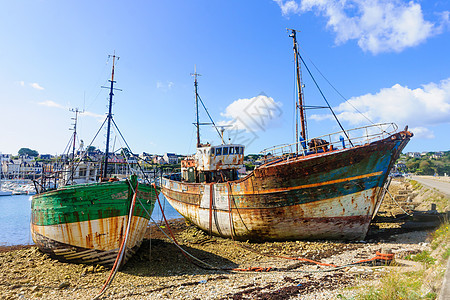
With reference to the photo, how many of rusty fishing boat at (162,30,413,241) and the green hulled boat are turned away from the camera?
0

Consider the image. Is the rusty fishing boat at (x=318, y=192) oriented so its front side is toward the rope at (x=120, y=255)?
no

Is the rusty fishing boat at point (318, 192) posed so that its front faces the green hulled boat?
no

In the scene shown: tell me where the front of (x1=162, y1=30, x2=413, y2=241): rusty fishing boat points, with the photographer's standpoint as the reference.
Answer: facing the viewer and to the right of the viewer
